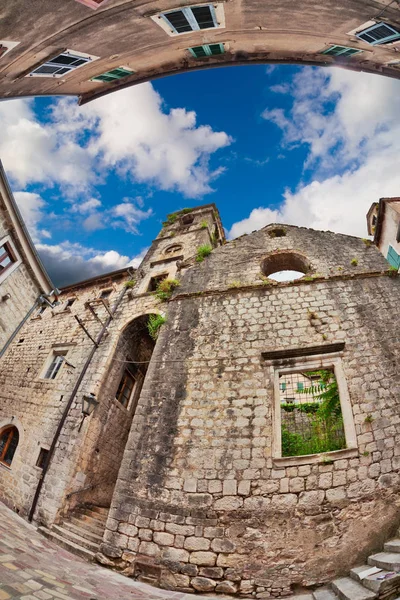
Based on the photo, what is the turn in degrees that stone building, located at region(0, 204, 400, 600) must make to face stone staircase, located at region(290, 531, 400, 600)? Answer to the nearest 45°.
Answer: approximately 45° to its left

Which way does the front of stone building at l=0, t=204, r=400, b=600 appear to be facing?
toward the camera

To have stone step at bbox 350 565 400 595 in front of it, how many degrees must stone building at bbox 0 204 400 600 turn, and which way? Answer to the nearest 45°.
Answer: approximately 45° to its left

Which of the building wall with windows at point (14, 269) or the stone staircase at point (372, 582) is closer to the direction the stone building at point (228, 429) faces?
the stone staircase

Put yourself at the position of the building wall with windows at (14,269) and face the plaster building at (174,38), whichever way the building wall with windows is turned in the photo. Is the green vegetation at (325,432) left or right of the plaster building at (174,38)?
left

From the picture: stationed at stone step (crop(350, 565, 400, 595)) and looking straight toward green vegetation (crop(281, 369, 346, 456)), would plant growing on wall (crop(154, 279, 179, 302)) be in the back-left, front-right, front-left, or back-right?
front-left

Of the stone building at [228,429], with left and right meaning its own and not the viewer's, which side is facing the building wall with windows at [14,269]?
right
